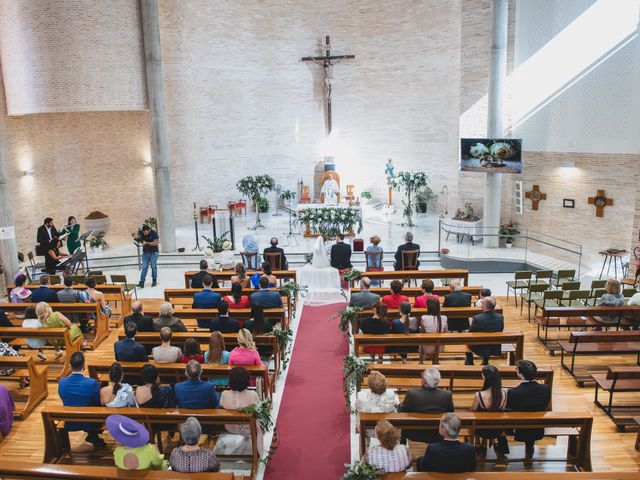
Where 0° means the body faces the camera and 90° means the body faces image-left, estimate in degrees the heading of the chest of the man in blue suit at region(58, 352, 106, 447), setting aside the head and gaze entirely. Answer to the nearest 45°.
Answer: approximately 180°

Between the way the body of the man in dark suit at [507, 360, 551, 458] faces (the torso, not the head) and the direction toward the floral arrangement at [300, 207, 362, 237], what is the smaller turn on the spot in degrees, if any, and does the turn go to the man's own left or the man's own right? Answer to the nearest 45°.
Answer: approximately 45° to the man's own left

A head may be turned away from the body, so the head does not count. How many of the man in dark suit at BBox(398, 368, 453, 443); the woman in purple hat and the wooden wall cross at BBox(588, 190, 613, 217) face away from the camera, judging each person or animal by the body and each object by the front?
2

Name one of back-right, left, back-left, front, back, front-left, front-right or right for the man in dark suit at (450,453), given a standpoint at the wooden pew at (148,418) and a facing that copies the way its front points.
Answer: back-right

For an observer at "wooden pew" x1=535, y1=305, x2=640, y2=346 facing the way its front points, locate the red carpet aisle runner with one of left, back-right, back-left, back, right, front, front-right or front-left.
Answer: left

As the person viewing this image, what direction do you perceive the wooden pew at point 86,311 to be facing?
facing away from the viewer and to the right of the viewer

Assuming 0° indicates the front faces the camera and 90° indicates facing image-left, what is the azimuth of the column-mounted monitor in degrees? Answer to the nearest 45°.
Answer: approximately 0°

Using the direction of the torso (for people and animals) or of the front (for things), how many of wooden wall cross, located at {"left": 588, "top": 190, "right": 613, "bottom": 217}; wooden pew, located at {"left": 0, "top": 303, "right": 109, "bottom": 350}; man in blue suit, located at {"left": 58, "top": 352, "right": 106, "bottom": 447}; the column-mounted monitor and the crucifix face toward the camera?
3

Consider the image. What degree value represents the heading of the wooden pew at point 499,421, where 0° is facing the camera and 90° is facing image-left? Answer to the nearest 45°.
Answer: approximately 180°

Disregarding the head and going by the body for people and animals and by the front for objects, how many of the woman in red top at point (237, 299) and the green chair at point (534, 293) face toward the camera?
0

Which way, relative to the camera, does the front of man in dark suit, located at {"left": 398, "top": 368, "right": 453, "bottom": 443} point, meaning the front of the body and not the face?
away from the camera

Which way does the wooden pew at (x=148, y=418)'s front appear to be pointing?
away from the camera

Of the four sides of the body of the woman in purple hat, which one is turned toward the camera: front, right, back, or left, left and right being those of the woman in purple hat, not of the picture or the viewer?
back

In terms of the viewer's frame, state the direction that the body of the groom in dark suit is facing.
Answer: away from the camera

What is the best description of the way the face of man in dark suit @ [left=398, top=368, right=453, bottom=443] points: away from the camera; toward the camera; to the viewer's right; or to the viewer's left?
away from the camera

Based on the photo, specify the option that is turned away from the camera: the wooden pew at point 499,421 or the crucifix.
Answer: the wooden pew

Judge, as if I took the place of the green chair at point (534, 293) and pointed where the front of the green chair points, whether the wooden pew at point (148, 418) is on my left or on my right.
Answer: on my left

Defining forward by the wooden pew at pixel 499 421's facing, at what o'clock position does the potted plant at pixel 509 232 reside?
The potted plant is roughly at 12 o'clock from the wooden pew.
